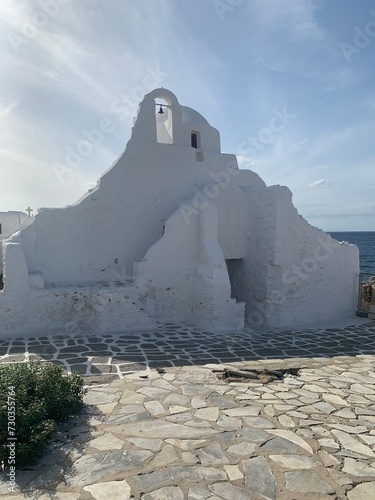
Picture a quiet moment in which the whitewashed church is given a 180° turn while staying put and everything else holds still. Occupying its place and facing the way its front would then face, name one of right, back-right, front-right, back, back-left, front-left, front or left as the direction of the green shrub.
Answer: back

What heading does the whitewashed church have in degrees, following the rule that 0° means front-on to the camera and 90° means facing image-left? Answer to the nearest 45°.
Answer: approximately 0°
